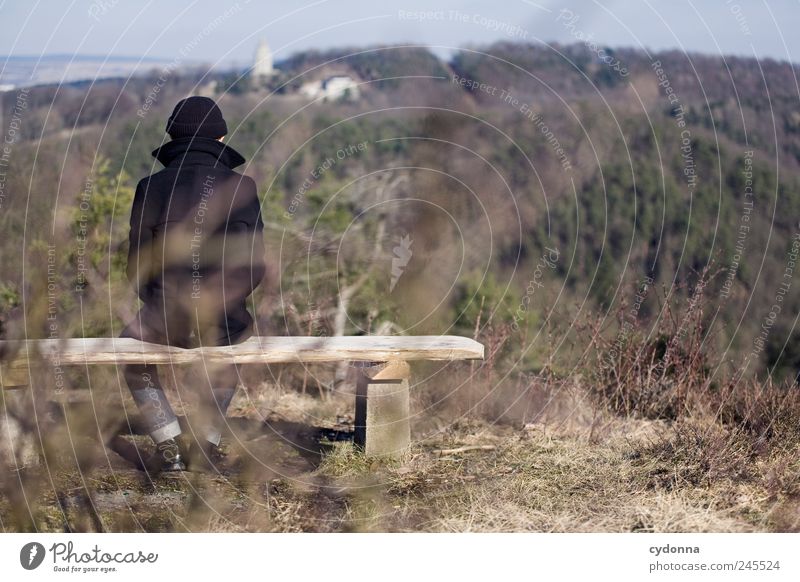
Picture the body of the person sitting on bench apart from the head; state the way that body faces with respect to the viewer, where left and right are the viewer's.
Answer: facing away from the viewer

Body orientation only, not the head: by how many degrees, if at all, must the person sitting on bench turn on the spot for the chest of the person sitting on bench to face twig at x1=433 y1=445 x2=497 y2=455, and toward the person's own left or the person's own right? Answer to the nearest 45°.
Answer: approximately 90° to the person's own right
